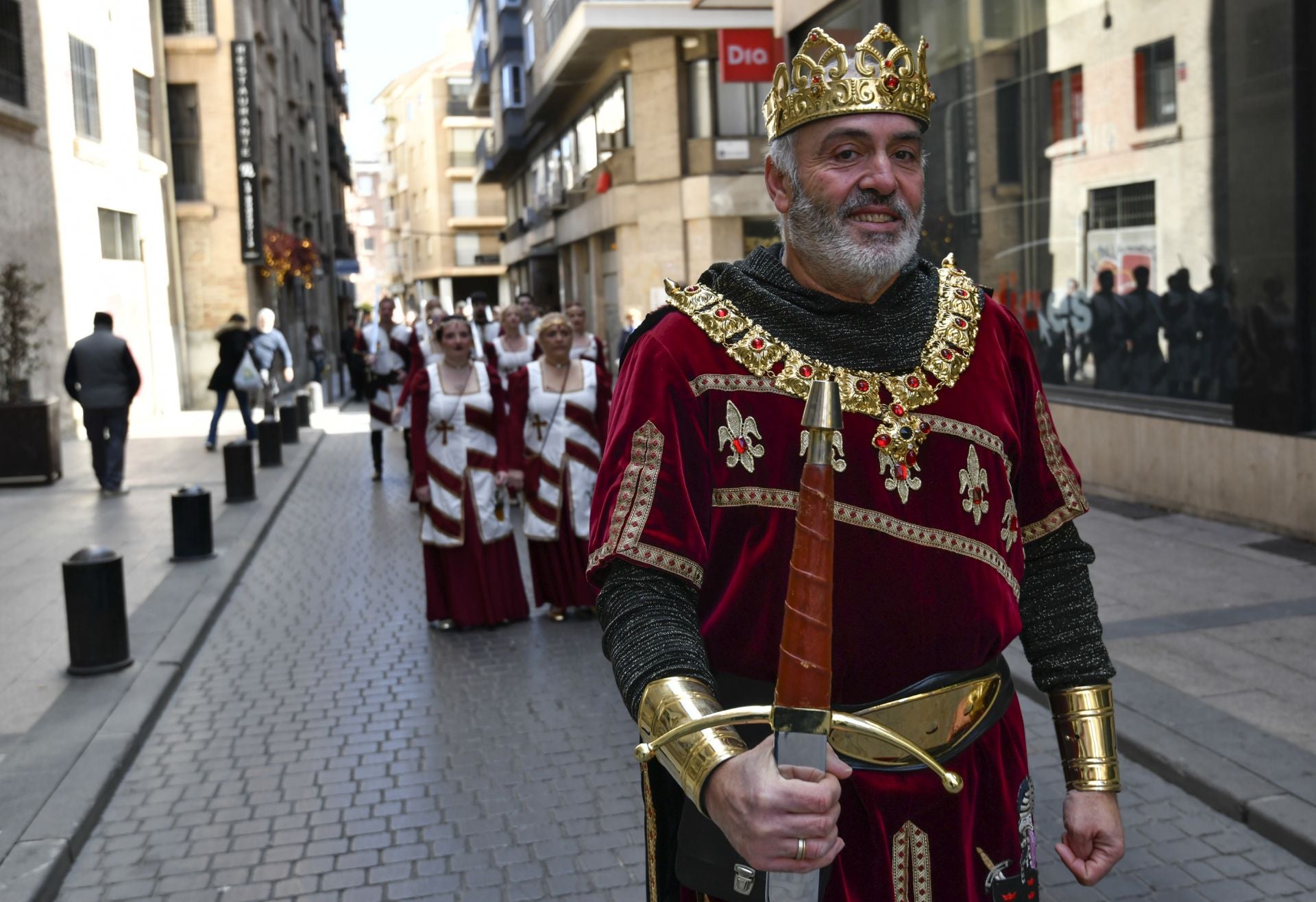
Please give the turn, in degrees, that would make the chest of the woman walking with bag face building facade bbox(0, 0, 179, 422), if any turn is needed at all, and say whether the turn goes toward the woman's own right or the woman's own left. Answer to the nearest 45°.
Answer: approximately 45° to the woman's own left

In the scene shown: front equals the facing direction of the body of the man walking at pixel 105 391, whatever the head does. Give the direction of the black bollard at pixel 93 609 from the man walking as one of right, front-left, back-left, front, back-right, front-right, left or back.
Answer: back

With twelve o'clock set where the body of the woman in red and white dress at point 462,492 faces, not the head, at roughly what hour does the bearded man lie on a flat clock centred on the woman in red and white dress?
The bearded man is roughly at 12 o'clock from the woman in red and white dress.

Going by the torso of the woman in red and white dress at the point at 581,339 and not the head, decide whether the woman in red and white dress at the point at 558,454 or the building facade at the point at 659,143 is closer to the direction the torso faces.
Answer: the woman in red and white dress

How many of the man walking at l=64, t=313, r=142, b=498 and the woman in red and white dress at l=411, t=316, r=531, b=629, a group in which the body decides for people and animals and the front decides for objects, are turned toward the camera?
1

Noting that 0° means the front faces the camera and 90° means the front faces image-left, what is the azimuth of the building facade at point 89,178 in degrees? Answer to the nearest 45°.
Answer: approximately 315°

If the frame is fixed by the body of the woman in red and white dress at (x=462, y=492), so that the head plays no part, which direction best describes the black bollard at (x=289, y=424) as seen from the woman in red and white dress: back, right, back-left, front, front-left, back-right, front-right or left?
back

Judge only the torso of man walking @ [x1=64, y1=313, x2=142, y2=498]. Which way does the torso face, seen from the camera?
away from the camera
